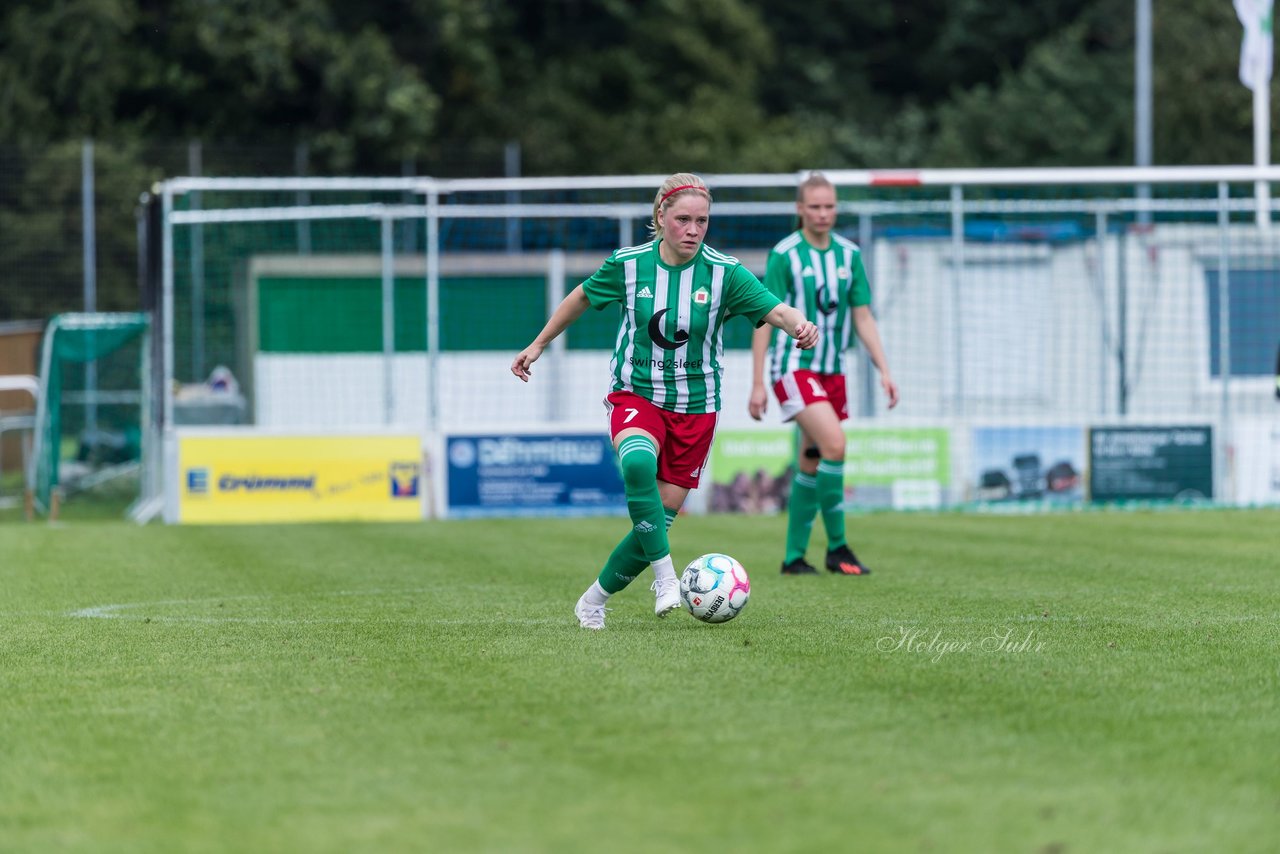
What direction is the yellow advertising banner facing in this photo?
toward the camera

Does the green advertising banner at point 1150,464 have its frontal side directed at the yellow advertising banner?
no

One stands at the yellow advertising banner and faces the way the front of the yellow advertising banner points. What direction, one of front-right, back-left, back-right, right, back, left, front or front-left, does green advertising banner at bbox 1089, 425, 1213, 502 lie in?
left

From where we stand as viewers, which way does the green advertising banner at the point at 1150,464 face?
facing the viewer

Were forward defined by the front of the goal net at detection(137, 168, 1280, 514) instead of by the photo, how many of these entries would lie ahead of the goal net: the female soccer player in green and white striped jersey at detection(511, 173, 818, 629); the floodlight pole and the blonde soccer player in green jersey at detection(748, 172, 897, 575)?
2

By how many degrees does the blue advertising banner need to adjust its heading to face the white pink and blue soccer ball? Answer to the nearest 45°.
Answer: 0° — it already faces it

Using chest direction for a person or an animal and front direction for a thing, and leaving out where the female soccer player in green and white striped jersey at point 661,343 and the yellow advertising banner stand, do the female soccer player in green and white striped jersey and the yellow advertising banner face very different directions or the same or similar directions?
same or similar directions

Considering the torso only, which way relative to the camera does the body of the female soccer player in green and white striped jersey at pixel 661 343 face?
toward the camera

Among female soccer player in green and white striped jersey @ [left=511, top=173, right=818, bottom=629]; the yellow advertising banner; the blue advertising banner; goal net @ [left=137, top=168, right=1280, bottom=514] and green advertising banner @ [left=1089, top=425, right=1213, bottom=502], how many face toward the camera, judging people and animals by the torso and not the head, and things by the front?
5

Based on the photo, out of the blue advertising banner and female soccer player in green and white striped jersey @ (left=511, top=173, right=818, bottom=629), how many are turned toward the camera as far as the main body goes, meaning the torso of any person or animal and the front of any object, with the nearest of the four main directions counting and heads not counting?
2

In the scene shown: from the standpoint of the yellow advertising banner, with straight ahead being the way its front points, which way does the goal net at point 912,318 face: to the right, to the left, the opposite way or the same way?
the same way

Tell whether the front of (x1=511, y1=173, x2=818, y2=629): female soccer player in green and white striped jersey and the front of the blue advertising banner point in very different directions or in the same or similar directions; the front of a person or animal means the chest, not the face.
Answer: same or similar directions

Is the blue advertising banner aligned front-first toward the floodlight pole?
no

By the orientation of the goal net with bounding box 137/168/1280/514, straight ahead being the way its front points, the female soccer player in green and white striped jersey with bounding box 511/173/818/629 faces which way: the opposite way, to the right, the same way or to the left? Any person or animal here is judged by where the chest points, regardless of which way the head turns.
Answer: the same way

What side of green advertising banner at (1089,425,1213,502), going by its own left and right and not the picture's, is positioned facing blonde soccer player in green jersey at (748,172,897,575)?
front

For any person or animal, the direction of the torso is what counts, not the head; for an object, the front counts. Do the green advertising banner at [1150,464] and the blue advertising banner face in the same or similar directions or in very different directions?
same or similar directions

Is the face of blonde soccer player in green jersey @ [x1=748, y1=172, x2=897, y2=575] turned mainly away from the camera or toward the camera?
toward the camera

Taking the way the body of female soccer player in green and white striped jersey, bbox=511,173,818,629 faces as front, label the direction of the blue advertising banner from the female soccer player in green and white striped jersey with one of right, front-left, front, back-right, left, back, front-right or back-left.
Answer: back
